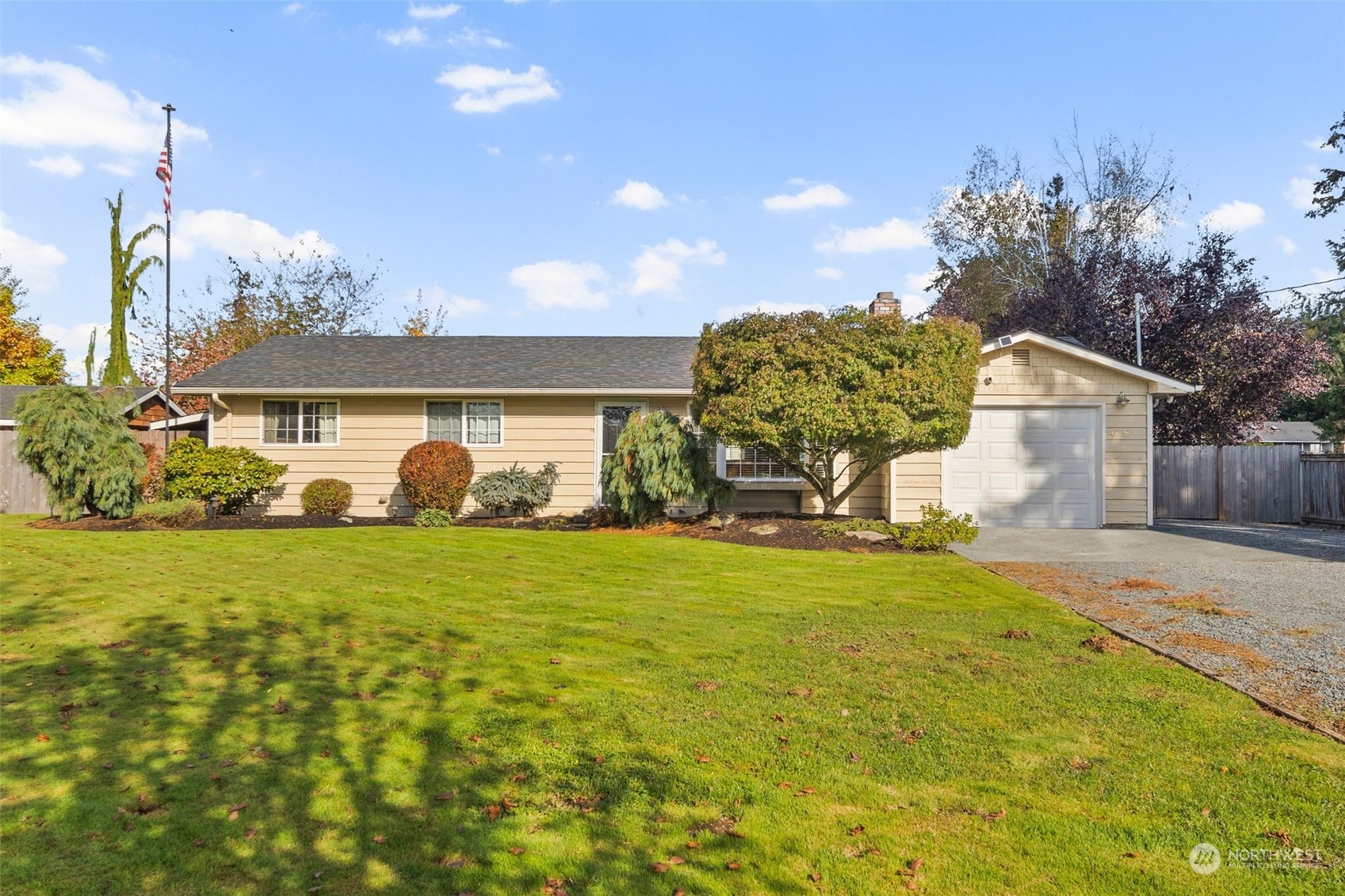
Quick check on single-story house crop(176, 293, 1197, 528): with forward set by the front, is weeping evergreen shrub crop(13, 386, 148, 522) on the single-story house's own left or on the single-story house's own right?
on the single-story house's own right

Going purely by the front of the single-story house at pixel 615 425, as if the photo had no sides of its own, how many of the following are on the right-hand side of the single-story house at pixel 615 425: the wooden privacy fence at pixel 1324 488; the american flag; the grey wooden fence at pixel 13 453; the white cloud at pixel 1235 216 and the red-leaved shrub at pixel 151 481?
3

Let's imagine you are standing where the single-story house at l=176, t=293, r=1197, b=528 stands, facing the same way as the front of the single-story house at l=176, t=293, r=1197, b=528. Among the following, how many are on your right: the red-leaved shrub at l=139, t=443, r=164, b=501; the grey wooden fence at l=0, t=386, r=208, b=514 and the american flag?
3

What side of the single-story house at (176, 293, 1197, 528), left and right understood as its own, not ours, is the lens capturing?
front

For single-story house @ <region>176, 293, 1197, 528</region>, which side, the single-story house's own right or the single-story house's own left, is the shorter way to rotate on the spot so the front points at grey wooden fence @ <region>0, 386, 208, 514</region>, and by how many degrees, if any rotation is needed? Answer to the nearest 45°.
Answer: approximately 90° to the single-story house's own right

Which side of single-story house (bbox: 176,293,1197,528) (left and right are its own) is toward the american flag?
right

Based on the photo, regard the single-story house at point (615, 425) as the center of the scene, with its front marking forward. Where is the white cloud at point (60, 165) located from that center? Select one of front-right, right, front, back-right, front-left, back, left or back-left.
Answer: right

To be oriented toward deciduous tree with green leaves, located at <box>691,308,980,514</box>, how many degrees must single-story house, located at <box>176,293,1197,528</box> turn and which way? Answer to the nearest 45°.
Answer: approximately 45° to its left

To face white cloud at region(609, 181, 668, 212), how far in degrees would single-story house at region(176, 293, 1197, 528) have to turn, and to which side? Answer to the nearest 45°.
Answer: approximately 180°

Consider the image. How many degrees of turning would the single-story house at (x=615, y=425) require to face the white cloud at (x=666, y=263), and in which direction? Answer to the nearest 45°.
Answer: approximately 180°

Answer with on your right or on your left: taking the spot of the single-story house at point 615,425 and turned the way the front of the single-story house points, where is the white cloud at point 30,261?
on your right

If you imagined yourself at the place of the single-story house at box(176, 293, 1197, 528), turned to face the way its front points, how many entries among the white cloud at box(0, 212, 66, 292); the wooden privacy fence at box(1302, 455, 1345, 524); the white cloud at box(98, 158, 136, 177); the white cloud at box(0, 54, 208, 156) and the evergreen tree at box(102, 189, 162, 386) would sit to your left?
1
